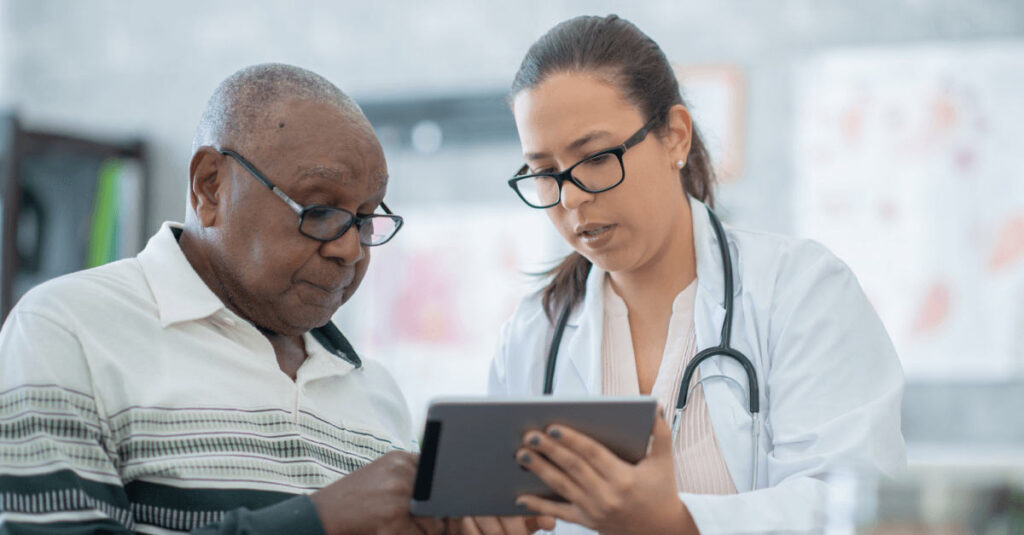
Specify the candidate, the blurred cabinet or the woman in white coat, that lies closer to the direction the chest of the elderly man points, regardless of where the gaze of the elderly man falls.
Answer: the woman in white coat

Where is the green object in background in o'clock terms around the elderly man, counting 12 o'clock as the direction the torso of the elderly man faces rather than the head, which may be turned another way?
The green object in background is roughly at 7 o'clock from the elderly man.

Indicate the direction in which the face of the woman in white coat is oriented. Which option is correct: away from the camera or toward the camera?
toward the camera

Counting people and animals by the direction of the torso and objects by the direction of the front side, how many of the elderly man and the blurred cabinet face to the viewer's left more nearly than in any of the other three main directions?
0

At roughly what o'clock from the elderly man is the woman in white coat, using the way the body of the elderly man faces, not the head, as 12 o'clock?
The woman in white coat is roughly at 10 o'clock from the elderly man.

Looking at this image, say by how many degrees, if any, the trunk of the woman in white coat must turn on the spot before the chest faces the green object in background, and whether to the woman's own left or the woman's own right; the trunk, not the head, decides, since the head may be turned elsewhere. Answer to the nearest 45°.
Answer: approximately 90° to the woman's own right

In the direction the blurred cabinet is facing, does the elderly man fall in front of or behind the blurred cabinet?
in front

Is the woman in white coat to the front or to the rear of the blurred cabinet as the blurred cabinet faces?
to the front

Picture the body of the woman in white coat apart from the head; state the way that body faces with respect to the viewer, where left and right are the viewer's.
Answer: facing the viewer and to the left of the viewer

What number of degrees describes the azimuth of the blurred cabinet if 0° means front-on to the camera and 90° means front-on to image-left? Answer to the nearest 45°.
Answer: approximately 315°
